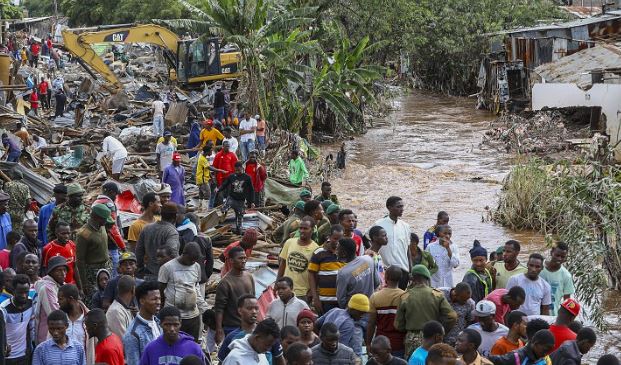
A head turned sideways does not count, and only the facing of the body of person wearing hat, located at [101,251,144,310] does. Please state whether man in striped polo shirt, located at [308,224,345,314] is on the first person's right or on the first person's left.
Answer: on the first person's left

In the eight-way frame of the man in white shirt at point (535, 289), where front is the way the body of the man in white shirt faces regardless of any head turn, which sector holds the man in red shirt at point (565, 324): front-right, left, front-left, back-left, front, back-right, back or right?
front

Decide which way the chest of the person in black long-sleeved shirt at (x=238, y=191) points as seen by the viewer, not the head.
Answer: toward the camera

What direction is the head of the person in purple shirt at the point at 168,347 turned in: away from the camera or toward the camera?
toward the camera

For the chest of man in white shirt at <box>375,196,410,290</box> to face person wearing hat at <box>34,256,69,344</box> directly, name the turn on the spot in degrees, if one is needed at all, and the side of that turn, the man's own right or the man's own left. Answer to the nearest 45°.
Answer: approximately 90° to the man's own right

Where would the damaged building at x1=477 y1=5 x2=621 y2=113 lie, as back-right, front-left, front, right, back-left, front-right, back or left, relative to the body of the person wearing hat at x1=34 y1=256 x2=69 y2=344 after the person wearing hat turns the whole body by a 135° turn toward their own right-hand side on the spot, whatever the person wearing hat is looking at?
back-right

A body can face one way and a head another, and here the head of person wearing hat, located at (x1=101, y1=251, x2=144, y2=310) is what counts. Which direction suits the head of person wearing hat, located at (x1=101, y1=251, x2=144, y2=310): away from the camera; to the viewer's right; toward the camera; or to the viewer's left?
toward the camera

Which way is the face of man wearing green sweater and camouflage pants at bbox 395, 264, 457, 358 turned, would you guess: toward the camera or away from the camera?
away from the camera

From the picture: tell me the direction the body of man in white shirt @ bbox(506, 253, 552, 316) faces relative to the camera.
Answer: toward the camera

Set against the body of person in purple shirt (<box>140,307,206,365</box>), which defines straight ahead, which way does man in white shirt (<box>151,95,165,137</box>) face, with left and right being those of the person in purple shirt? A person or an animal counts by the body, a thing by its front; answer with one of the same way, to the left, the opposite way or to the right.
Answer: the opposite way

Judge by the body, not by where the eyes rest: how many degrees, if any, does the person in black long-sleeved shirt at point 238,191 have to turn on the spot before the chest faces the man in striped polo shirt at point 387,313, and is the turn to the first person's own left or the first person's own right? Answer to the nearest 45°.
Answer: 0° — they already face them

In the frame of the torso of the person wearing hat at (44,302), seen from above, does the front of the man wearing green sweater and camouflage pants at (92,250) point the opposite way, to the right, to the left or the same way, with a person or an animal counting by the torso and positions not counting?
the same way

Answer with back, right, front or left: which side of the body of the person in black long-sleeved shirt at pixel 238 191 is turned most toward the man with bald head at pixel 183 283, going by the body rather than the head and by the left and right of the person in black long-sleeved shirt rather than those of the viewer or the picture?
front

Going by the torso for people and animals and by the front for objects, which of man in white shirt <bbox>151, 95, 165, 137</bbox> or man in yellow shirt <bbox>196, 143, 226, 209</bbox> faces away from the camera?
the man in white shirt
